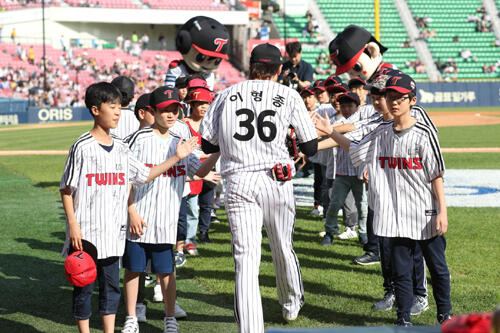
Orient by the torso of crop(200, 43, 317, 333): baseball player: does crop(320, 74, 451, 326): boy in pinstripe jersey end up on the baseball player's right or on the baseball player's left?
on the baseball player's right

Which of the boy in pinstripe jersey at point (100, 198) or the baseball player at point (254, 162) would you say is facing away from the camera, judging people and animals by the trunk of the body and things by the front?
the baseball player

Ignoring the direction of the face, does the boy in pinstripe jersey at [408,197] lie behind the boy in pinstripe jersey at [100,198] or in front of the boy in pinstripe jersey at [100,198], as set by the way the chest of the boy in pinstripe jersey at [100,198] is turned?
in front

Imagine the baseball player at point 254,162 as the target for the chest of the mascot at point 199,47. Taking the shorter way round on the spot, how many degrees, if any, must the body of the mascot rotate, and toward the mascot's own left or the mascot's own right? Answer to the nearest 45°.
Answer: approximately 45° to the mascot's own right

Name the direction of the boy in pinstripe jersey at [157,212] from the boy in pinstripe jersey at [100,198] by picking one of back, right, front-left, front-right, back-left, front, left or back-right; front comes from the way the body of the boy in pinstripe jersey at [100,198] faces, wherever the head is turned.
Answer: left

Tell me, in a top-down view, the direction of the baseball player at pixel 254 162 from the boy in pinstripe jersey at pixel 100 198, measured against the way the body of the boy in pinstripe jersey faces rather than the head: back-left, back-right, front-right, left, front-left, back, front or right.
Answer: front-left

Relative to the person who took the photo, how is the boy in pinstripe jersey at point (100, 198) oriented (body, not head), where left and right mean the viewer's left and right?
facing the viewer and to the right of the viewer

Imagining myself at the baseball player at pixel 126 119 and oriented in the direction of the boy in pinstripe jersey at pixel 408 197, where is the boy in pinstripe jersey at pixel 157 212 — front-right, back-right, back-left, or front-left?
front-right

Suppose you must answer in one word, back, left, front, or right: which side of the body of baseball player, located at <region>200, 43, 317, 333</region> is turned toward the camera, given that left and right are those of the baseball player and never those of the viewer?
back

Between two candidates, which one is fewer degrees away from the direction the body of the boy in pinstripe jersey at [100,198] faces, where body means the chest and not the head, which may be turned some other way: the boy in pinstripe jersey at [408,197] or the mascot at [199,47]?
the boy in pinstripe jersey

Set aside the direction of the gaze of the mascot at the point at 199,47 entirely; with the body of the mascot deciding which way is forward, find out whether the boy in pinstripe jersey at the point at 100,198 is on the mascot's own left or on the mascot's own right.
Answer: on the mascot's own right

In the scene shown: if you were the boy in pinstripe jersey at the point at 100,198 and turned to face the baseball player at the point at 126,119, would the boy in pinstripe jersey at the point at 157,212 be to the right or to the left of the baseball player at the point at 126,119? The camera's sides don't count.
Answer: right

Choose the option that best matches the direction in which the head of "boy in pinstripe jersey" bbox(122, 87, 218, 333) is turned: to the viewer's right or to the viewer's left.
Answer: to the viewer's right
